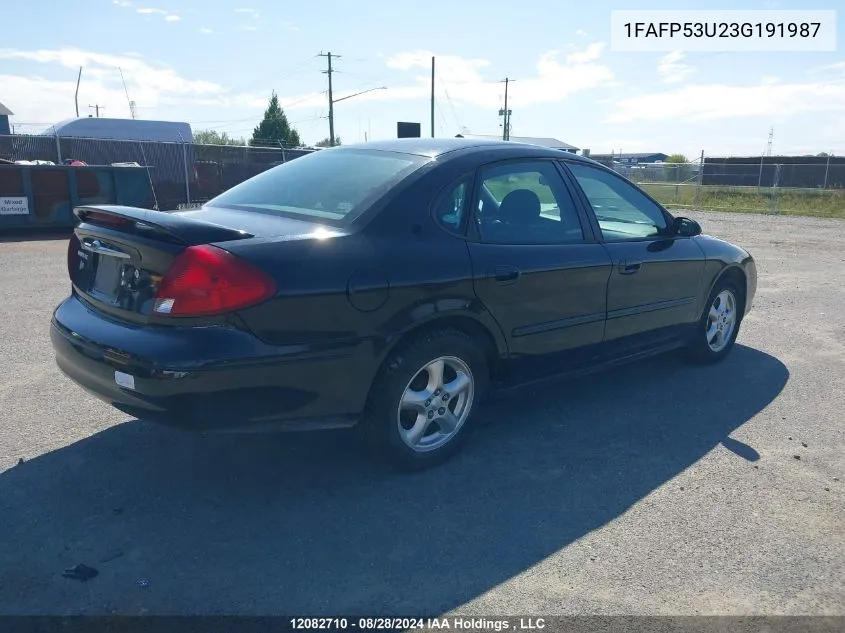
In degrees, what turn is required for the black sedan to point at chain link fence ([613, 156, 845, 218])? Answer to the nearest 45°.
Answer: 0° — it already faces it

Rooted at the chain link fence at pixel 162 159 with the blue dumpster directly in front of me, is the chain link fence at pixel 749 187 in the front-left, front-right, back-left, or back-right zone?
back-left

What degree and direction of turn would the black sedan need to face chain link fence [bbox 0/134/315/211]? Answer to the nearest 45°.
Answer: approximately 45° to its left

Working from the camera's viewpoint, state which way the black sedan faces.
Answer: facing away from the viewer and to the right of the viewer

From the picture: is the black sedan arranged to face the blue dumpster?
no

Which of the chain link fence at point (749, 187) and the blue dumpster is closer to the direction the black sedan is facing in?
the chain link fence

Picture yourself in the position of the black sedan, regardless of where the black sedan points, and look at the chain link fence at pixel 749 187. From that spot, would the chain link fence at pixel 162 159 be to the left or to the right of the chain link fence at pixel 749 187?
left
